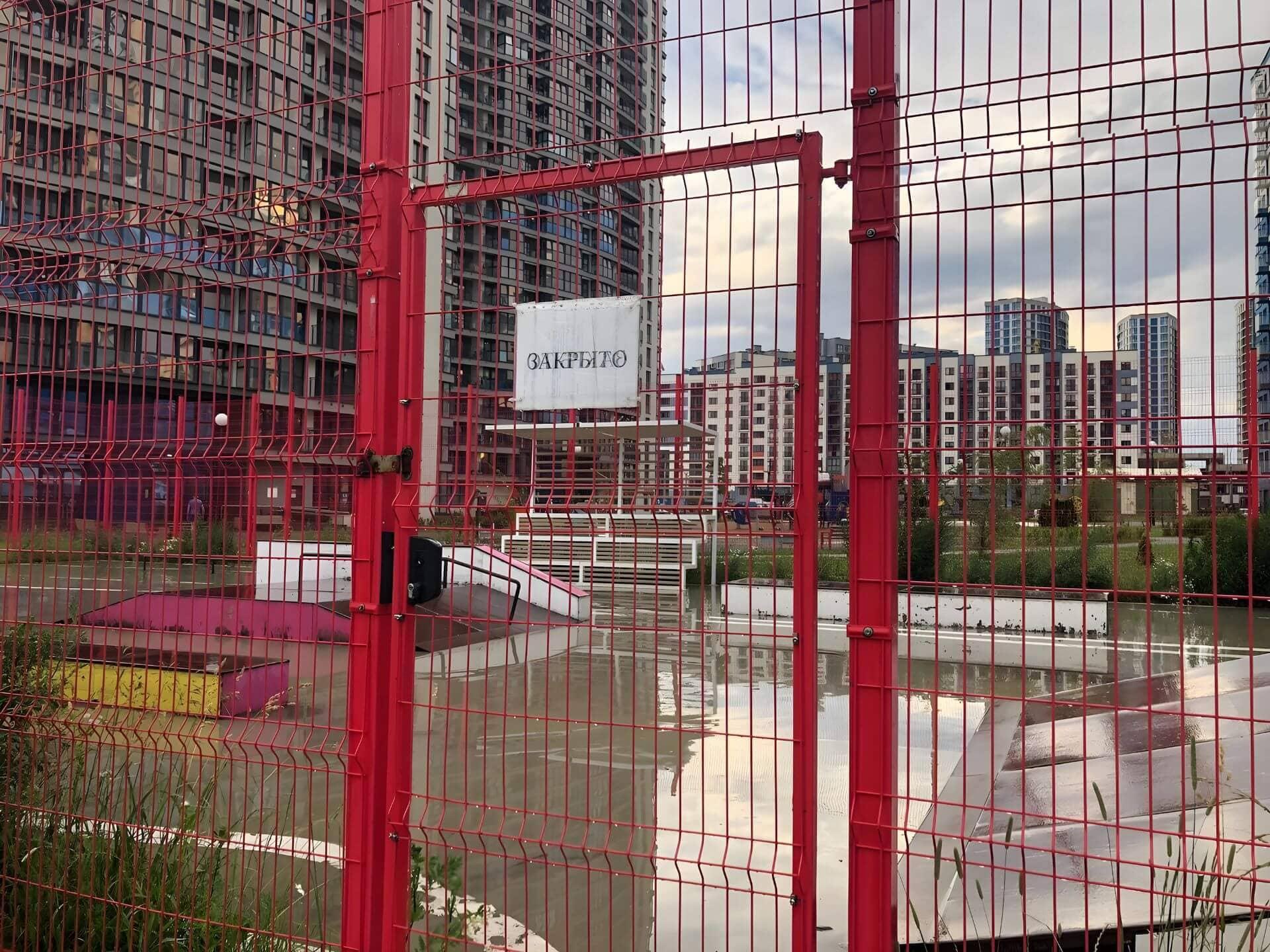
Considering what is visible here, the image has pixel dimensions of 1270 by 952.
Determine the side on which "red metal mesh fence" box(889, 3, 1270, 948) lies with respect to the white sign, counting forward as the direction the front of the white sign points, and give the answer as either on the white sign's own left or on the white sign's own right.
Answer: on the white sign's own left

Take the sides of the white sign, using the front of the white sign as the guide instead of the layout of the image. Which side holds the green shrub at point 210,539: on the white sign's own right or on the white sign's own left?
on the white sign's own right

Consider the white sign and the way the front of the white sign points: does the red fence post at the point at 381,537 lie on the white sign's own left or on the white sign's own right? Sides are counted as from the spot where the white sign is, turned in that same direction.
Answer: on the white sign's own right

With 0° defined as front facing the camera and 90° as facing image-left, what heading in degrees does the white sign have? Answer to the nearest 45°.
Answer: approximately 0°

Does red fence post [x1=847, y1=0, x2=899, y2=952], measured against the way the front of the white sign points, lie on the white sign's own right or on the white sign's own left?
on the white sign's own left

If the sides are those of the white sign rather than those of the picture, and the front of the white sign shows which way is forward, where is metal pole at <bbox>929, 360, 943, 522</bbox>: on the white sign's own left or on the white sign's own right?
on the white sign's own left

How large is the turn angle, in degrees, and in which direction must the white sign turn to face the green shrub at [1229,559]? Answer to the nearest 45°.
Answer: approximately 135° to its left

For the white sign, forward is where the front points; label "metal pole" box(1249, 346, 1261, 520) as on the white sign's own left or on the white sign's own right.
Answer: on the white sign's own left
